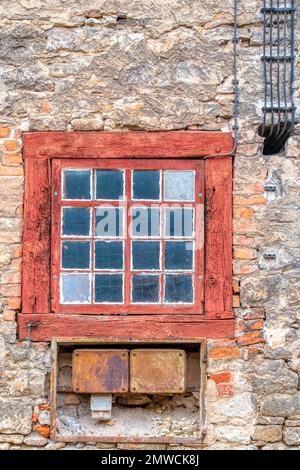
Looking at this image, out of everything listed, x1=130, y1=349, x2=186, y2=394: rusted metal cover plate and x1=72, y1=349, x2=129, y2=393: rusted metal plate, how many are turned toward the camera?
2

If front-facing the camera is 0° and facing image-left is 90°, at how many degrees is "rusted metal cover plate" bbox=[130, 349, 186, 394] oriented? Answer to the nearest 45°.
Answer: approximately 0°

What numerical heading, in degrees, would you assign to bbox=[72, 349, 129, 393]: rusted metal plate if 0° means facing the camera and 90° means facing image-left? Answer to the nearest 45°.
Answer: approximately 0°
